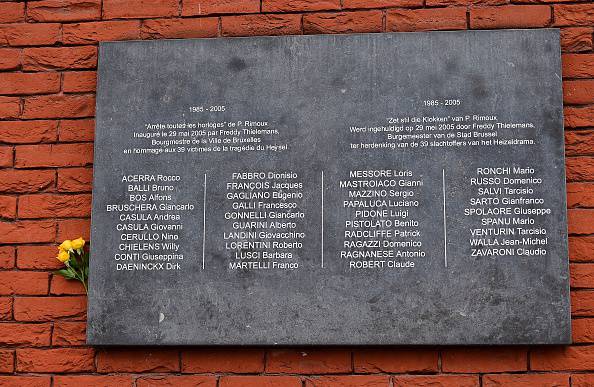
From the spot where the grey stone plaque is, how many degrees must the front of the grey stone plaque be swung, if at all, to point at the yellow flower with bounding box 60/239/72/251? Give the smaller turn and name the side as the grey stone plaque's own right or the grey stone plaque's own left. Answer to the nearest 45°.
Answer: approximately 90° to the grey stone plaque's own right

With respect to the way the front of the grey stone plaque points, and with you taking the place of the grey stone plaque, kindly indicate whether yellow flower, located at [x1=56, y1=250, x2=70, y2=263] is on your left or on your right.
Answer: on your right

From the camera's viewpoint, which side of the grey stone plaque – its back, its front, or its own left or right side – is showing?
front

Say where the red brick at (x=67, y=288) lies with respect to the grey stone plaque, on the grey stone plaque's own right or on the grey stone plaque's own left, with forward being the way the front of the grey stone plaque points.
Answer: on the grey stone plaque's own right

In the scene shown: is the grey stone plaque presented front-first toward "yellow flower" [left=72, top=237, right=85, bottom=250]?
no
